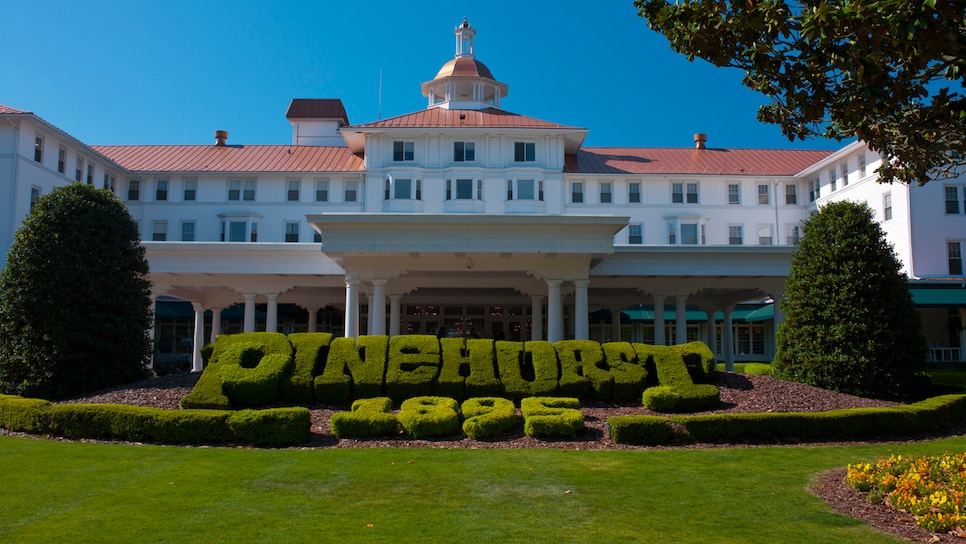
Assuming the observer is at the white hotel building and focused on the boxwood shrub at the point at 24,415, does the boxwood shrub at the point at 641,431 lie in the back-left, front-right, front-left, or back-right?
front-left

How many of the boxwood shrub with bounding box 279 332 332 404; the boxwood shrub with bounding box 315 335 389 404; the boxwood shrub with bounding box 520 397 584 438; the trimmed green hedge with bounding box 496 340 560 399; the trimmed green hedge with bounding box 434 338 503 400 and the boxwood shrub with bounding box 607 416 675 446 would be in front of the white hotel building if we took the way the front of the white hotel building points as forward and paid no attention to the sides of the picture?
6

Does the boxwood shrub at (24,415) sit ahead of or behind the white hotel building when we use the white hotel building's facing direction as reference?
ahead

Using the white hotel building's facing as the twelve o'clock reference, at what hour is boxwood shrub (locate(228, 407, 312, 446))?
The boxwood shrub is roughly at 12 o'clock from the white hotel building.

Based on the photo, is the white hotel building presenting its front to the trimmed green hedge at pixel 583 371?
yes

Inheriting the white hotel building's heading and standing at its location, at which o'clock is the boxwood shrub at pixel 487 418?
The boxwood shrub is roughly at 12 o'clock from the white hotel building.

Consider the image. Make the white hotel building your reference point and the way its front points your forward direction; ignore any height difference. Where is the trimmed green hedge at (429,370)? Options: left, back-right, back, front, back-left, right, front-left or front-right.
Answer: front

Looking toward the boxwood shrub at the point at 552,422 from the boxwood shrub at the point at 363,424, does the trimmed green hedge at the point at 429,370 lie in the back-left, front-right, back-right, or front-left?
front-left

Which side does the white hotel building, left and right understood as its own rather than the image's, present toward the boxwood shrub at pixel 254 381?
front

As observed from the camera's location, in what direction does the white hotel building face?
facing the viewer

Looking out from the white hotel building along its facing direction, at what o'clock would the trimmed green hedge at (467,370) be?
The trimmed green hedge is roughly at 12 o'clock from the white hotel building.

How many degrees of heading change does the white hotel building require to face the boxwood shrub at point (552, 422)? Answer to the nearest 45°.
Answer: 0° — it already faces it

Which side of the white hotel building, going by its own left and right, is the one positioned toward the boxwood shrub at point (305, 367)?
front

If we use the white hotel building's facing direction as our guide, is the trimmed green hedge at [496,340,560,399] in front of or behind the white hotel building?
in front
